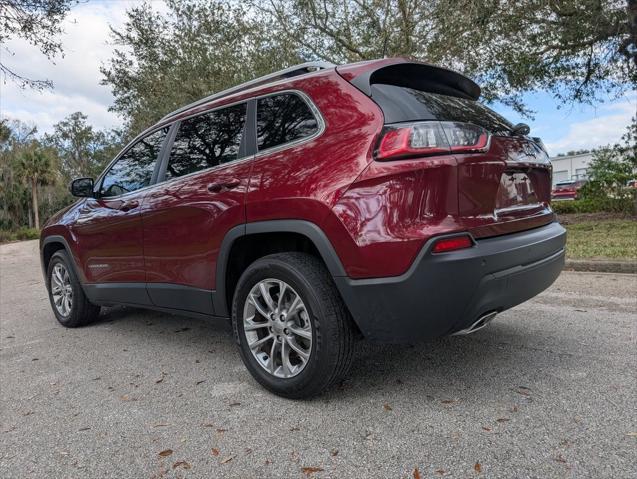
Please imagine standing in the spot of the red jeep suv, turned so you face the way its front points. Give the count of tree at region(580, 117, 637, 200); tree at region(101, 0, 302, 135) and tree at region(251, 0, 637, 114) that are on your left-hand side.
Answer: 0

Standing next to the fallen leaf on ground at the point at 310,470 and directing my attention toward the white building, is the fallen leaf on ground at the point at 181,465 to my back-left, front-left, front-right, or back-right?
back-left

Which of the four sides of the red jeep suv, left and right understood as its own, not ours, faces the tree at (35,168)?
front

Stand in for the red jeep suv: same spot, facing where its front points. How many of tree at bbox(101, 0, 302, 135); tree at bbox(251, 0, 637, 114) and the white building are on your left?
0

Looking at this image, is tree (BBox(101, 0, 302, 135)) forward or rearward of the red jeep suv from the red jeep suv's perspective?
forward

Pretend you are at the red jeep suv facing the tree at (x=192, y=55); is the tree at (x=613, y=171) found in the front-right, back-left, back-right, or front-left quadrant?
front-right

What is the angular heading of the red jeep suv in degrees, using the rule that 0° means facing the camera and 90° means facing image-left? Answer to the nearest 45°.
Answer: approximately 135°

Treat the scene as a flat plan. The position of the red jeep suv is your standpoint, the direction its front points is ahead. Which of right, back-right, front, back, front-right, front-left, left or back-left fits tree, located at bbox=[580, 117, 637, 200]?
right

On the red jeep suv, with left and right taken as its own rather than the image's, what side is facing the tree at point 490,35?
right

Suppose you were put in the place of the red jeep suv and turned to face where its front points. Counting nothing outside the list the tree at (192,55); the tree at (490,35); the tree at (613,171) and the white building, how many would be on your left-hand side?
0

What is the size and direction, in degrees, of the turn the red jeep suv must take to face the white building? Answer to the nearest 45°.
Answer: approximately 90° to its right

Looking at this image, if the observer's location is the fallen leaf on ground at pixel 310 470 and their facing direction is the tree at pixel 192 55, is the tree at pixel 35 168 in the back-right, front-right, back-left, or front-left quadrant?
front-left
